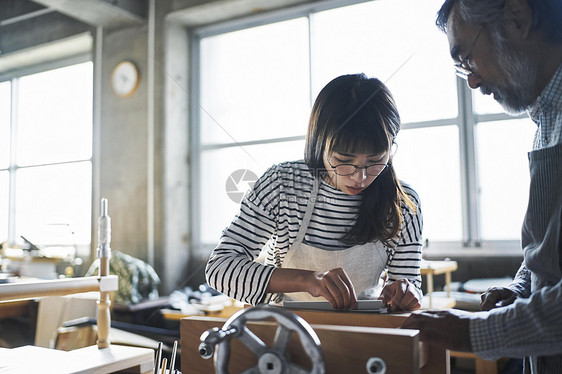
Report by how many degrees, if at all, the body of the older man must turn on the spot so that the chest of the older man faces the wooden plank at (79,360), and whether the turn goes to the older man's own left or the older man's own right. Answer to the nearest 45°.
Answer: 0° — they already face it

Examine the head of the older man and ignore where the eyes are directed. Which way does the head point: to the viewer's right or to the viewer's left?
to the viewer's left

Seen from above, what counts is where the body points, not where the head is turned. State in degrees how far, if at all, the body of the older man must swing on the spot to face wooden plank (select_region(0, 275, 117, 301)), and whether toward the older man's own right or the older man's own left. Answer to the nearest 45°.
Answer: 0° — they already face it

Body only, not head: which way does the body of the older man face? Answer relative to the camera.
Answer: to the viewer's left

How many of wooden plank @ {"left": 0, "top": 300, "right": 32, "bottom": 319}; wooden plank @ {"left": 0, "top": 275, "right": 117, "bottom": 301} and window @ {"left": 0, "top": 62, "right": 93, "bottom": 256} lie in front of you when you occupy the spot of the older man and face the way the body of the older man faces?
3

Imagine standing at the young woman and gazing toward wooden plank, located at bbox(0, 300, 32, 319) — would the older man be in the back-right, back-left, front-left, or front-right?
back-left
